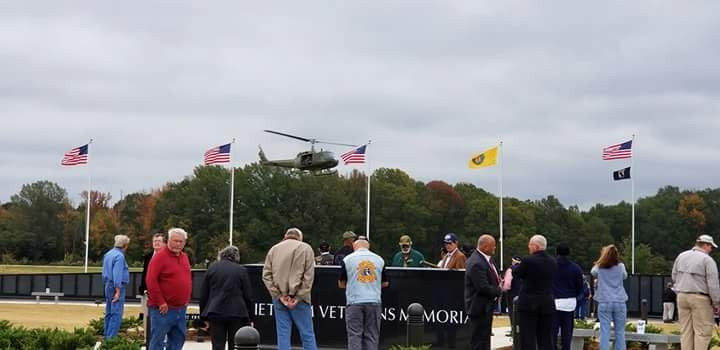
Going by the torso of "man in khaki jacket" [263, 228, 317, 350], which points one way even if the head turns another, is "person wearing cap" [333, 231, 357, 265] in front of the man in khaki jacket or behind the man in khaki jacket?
in front

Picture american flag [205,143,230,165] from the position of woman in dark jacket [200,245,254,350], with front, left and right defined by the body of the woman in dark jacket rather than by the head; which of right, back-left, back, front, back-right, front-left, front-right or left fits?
front

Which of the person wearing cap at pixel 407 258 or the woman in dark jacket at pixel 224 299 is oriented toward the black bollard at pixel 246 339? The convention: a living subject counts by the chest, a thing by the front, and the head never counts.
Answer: the person wearing cap

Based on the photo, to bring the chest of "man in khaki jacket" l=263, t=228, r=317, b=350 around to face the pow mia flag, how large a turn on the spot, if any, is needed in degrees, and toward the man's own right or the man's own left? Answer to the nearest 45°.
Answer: approximately 45° to the man's own right

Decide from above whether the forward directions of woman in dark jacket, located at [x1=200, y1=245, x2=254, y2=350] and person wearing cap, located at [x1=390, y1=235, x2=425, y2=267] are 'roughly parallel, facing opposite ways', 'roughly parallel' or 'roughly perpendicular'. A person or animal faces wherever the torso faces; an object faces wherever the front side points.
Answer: roughly parallel, facing opposite ways

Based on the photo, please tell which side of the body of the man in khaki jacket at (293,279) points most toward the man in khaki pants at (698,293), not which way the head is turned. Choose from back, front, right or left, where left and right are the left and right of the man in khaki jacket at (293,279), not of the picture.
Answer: right

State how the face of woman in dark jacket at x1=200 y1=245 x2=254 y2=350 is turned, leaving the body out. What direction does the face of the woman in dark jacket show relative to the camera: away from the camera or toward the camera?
away from the camera

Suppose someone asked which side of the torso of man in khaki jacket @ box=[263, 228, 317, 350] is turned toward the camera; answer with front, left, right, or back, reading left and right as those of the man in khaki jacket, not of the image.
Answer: back

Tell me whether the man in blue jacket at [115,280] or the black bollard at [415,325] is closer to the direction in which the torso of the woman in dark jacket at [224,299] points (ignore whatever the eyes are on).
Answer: the man in blue jacket

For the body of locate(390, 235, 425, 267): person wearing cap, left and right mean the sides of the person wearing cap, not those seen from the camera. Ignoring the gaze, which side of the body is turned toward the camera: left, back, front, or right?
front

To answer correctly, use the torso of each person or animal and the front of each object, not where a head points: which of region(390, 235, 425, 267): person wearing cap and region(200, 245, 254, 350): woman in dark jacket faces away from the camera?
the woman in dark jacket

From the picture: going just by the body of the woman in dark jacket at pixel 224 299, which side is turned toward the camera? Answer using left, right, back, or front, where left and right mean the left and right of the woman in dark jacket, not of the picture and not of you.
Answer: back

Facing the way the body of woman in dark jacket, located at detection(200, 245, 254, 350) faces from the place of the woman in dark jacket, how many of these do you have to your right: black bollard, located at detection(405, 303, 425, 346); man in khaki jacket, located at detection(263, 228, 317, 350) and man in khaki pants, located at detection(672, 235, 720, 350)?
3

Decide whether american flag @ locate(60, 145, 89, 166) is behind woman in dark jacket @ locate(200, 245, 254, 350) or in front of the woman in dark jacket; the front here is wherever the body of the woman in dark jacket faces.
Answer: in front

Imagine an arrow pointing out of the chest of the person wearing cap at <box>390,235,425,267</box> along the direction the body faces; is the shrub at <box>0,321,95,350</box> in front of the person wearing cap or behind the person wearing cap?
in front
